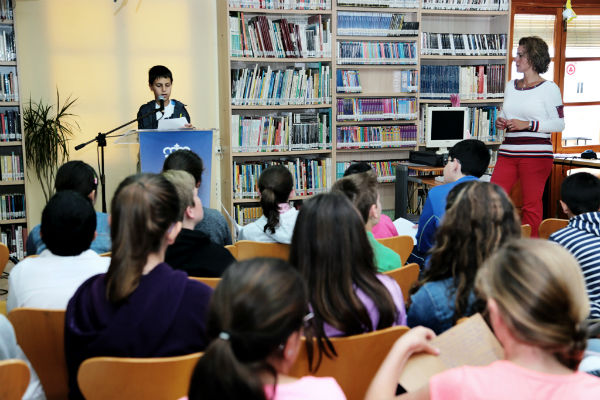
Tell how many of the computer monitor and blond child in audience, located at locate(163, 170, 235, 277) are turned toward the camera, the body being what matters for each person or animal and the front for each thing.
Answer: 1

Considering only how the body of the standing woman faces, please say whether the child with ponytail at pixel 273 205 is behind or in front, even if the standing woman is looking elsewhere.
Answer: in front

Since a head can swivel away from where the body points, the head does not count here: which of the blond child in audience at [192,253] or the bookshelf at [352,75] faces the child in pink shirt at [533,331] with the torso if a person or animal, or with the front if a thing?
the bookshelf

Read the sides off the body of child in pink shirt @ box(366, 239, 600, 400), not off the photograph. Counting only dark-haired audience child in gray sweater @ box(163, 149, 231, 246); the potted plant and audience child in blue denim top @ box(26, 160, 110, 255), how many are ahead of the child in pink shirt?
3

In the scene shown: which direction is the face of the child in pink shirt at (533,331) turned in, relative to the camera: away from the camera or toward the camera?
away from the camera

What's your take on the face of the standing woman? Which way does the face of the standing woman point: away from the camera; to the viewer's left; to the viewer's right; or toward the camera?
to the viewer's left

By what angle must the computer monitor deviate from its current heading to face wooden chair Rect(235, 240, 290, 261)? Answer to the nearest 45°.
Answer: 0° — it already faces it

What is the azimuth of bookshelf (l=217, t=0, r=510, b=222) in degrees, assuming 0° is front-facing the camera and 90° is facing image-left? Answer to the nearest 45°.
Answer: approximately 0°

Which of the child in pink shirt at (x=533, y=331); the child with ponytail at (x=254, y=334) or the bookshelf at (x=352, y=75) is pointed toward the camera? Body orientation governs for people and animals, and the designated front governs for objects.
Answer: the bookshelf

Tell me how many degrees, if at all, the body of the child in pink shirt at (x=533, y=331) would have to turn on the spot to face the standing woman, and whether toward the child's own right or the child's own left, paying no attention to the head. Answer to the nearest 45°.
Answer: approximately 45° to the child's own right

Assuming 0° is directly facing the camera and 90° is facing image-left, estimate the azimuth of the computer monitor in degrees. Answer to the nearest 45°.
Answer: approximately 0°

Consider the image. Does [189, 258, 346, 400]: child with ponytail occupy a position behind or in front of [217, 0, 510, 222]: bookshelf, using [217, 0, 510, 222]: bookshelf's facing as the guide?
in front

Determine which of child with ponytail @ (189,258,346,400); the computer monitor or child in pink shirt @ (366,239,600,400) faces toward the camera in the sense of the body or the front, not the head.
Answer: the computer monitor

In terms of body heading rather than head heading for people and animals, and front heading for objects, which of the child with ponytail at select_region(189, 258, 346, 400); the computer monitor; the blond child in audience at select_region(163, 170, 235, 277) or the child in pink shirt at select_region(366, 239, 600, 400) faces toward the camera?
the computer monitor

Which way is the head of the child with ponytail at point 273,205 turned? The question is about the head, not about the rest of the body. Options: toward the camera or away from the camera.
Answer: away from the camera

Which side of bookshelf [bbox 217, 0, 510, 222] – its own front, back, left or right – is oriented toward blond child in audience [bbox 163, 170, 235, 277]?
front
